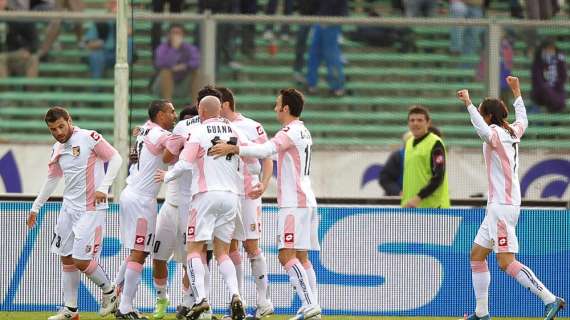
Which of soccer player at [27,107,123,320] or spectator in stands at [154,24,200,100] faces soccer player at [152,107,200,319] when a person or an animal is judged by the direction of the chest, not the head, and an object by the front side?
the spectator in stands

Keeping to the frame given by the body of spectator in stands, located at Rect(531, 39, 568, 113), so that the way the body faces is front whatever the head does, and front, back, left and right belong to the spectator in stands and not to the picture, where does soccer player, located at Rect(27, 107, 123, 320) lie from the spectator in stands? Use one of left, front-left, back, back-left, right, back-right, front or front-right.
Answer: front-right

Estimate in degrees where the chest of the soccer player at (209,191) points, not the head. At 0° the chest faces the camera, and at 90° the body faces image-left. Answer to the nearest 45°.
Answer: approximately 135°

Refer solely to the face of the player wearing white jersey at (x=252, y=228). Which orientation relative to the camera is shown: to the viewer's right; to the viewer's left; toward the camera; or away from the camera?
to the viewer's left

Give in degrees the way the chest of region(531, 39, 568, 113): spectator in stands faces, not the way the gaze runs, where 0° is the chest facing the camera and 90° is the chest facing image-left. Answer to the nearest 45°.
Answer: approximately 0°

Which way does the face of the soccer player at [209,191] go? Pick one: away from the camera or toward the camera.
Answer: away from the camera

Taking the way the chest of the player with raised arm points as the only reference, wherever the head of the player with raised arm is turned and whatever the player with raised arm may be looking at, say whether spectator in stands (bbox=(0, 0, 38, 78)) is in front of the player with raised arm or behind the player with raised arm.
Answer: in front

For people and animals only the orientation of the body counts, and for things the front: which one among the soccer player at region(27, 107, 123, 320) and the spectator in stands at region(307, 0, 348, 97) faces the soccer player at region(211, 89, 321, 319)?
the spectator in stands

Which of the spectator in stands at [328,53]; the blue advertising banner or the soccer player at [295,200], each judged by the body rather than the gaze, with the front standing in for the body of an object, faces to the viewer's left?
the soccer player

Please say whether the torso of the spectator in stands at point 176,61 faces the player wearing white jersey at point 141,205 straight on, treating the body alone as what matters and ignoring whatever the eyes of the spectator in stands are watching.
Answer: yes

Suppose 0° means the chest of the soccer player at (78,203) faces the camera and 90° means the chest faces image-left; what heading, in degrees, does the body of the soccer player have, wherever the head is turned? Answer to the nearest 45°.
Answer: approximately 45°
